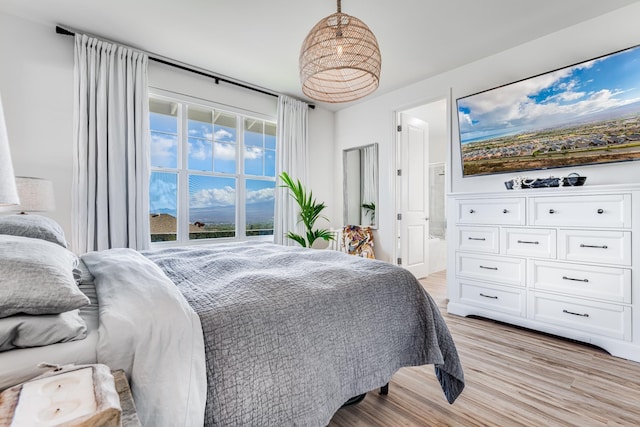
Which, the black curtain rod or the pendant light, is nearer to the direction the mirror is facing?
the black curtain rod

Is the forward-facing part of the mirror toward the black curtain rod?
yes

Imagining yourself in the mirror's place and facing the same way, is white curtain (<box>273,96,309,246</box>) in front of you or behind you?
in front

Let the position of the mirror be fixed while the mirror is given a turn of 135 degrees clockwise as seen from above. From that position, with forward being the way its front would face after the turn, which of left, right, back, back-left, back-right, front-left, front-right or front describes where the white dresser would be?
back-right

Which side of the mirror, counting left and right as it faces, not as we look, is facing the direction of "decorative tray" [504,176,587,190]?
left

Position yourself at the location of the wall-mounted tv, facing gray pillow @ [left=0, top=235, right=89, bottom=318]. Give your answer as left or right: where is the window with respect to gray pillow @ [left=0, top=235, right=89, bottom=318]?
right

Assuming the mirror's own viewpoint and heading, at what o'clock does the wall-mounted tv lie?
The wall-mounted tv is roughly at 9 o'clock from the mirror.

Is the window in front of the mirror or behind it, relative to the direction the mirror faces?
in front

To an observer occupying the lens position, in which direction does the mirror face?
facing the viewer and to the left of the viewer
